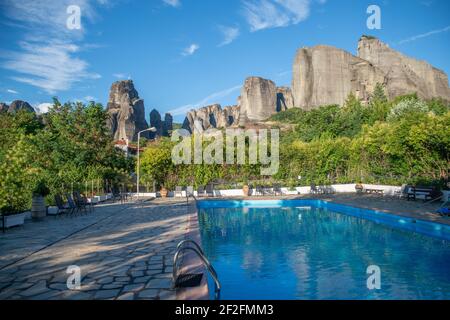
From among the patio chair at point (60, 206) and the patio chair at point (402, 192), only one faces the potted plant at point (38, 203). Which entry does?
the patio chair at point (402, 192)

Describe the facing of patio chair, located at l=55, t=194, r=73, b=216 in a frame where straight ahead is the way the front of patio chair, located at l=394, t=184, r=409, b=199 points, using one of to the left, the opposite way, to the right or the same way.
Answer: the opposite way

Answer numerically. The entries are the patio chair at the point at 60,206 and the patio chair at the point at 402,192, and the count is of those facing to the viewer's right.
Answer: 1

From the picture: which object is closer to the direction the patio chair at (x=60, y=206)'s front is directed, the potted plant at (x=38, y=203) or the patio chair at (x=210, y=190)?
the patio chair

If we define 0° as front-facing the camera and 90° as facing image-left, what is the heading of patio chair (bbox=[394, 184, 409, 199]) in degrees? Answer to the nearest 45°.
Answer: approximately 45°

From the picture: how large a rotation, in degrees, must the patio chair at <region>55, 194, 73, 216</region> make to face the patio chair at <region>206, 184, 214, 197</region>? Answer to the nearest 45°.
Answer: approximately 45° to its left

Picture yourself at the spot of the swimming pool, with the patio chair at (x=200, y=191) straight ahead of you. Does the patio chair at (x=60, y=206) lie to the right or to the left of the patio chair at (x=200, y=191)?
left

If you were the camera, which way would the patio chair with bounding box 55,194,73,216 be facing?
facing to the right of the viewer
